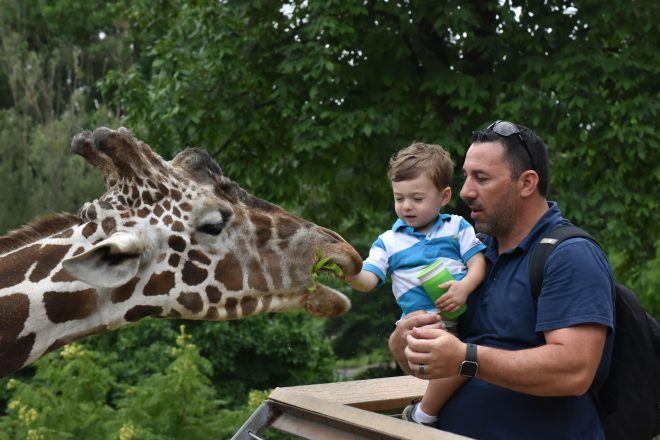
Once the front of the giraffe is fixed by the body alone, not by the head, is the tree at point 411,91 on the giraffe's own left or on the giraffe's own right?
on the giraffe's own left

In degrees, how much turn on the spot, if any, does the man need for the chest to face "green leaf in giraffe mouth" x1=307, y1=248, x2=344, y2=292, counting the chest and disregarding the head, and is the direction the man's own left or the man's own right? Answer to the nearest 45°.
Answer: approximately 45° to the man's own right

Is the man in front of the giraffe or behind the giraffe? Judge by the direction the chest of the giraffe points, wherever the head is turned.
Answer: in front

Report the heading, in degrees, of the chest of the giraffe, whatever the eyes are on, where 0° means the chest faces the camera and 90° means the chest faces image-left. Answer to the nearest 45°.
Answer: approximately 270°

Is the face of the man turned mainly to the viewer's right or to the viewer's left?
to the viewer's left

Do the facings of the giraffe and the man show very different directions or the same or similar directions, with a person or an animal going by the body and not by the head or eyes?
very different directions

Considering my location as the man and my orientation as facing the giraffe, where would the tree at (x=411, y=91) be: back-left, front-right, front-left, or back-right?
front-right

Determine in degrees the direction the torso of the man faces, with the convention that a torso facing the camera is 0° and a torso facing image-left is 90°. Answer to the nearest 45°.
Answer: approximately 90°

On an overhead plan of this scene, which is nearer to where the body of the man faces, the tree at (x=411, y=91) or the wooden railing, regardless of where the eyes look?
the wooden railing
